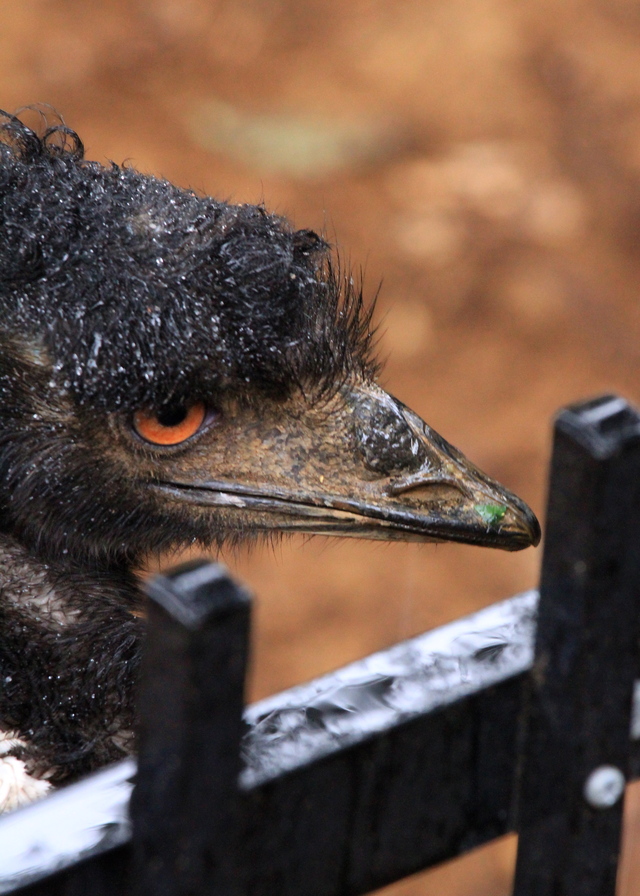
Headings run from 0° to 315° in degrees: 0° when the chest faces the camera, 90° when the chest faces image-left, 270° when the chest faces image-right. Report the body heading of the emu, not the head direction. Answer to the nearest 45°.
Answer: approximately 270°
